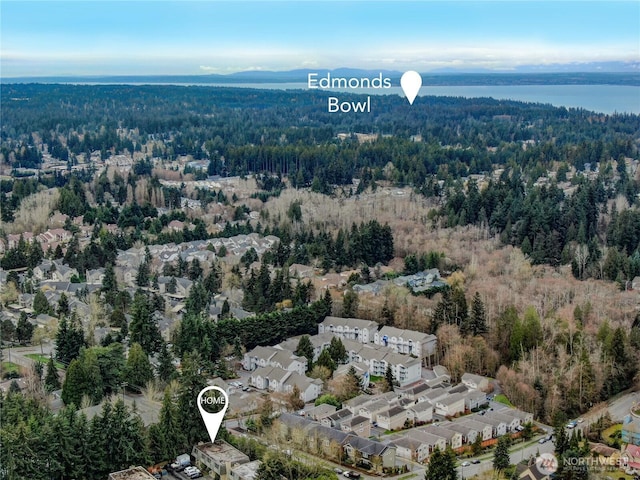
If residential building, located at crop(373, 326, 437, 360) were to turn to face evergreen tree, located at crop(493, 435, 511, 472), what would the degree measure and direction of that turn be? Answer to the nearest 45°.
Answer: approximately 45° to its left

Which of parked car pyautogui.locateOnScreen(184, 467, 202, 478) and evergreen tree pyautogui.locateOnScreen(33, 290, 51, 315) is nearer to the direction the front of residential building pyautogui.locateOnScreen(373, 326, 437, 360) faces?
the parked car

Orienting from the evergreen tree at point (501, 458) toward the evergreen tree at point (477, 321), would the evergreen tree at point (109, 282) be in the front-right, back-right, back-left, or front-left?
front-left

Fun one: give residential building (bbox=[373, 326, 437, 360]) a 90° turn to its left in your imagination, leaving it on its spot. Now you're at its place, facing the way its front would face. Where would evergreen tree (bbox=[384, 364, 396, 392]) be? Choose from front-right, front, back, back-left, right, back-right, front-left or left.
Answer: front-right

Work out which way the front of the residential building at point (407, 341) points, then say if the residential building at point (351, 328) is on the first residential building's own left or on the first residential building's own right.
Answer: on the first residential building's own right

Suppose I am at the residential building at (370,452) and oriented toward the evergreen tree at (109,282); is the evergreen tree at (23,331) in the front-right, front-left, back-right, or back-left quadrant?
front-left

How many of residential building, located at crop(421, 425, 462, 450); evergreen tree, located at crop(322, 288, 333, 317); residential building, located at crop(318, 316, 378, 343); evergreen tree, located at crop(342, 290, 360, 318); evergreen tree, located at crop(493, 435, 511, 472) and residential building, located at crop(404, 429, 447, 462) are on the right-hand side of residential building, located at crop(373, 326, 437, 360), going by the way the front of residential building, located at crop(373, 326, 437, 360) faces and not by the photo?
3

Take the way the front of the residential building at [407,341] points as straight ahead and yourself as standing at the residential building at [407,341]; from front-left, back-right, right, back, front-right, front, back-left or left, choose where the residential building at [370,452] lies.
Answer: front-left

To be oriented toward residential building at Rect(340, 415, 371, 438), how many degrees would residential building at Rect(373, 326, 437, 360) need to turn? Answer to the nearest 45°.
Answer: approximately 45° to its left

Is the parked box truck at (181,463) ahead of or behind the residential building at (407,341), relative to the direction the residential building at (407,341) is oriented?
ahead

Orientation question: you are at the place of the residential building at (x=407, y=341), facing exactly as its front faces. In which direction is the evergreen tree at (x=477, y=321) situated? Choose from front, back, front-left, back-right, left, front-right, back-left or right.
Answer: back-left

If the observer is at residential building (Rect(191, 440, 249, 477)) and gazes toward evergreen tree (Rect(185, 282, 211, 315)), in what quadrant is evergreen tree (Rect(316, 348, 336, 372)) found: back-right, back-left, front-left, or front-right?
front-right

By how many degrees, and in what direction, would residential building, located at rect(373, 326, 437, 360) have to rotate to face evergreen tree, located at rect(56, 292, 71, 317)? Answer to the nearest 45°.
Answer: approximately 45° to its right

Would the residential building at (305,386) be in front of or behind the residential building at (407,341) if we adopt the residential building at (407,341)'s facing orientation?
in front

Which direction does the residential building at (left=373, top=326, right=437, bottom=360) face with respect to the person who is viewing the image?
facing the viewer and to the left of the viewer

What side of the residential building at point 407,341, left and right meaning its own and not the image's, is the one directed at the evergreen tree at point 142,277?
right
